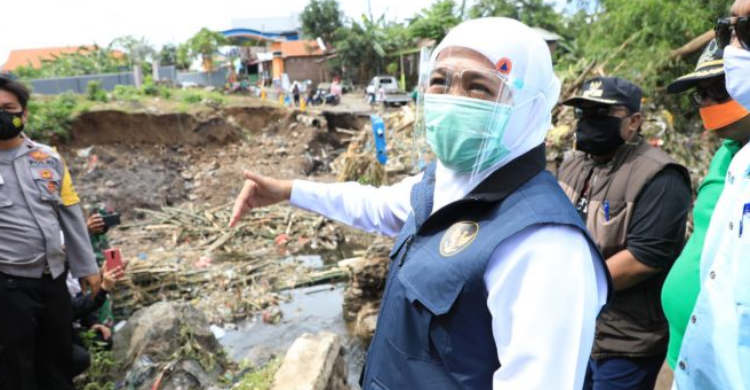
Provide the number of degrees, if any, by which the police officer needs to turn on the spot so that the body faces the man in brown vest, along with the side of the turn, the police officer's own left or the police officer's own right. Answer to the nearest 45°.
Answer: approximately 45° to the police officer's own left

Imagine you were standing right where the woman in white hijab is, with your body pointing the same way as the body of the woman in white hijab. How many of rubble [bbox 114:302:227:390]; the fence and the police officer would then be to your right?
3

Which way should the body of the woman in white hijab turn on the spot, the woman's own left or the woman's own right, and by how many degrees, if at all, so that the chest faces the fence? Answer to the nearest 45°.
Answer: approximately 90° to the woman's own right

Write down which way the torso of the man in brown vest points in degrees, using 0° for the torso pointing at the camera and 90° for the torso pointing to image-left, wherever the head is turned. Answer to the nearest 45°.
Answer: approximately 45°

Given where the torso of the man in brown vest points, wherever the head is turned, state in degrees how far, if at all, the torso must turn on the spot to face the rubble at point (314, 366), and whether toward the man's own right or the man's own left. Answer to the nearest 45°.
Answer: approximately 45° to the man's own right

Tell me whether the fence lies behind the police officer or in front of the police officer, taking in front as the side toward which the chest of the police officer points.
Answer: behind

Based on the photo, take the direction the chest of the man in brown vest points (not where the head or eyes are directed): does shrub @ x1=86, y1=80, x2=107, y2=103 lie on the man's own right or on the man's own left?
on the man's own right

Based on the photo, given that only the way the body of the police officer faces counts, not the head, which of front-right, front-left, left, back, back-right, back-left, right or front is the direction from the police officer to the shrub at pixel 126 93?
back

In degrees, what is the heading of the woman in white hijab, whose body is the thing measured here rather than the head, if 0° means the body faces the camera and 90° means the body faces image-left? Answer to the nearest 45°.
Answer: approximately 45°

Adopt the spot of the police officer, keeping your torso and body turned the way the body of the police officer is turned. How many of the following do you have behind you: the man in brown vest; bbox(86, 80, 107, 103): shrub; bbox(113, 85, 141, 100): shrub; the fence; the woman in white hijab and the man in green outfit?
3
